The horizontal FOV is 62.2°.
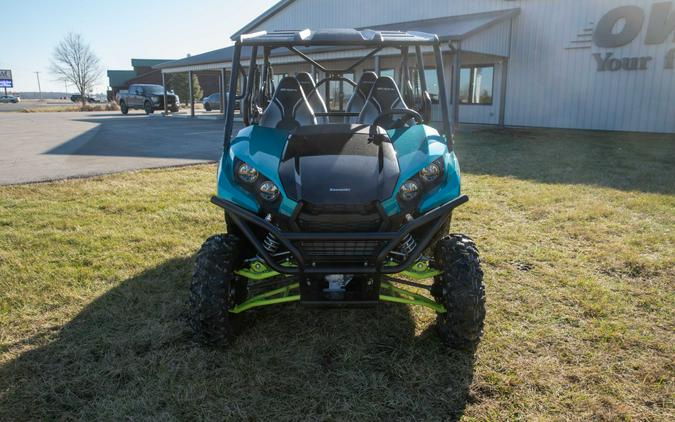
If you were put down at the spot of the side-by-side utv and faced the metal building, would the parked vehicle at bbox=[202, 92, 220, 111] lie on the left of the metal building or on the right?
left

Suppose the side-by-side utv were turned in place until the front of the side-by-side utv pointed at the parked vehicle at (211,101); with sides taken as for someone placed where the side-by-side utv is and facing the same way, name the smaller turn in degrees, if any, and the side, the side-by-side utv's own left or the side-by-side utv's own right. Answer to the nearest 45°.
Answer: approximately 180°

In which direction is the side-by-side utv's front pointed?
toward the camera

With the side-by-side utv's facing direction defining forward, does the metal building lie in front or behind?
behind

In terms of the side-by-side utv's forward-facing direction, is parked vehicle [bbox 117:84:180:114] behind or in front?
behind
